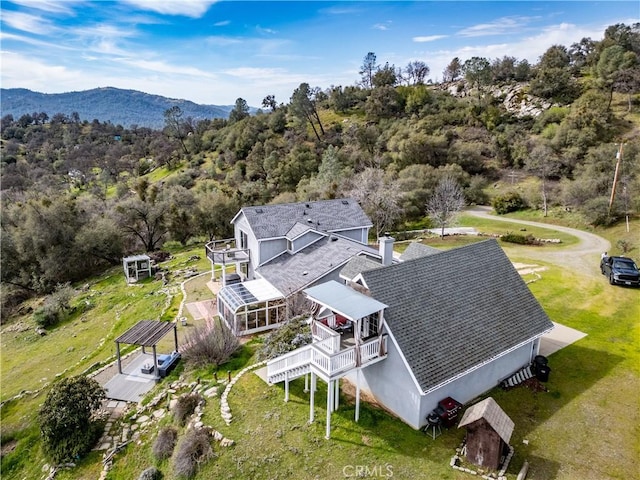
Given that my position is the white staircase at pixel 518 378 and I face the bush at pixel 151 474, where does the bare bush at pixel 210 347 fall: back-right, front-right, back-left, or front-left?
front-right

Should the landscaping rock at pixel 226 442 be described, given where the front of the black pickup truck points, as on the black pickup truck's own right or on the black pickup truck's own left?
on the black pickup truck's own right

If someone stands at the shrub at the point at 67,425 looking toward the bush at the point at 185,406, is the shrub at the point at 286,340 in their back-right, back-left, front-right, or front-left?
front-left

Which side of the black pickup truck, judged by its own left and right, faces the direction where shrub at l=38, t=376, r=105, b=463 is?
right

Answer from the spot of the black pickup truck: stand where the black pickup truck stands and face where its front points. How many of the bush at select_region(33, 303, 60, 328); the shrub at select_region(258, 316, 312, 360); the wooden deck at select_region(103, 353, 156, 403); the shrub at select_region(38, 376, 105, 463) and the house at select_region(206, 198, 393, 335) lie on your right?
5

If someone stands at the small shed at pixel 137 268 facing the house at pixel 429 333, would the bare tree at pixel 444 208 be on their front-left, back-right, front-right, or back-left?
front-left

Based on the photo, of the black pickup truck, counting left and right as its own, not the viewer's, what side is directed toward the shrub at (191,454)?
right

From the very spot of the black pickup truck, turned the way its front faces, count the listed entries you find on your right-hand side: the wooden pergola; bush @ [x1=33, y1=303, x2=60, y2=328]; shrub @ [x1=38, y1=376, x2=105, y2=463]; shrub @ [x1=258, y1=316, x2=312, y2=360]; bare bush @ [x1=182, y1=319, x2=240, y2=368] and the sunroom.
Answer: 6

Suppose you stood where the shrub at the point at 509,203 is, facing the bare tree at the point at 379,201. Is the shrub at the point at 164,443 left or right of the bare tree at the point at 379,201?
left

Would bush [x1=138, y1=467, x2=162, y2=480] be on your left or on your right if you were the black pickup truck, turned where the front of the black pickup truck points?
on your right

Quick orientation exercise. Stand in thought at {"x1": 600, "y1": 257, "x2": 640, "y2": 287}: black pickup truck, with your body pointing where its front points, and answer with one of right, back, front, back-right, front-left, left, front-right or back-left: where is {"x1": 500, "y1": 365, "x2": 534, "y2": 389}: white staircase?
front-right

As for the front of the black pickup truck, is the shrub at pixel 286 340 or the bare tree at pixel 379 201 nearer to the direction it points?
the shrub

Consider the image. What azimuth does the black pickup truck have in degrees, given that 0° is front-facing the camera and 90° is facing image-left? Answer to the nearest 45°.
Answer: approximately 315°

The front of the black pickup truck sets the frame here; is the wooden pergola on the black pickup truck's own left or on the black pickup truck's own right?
on the black pickup truck's own right

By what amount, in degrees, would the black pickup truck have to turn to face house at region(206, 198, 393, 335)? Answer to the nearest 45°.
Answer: approximately 90° to its right

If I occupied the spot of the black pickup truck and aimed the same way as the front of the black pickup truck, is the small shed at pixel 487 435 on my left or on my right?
on my right

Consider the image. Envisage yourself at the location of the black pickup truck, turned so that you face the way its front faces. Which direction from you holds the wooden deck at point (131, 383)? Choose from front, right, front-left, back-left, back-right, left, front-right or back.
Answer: right
